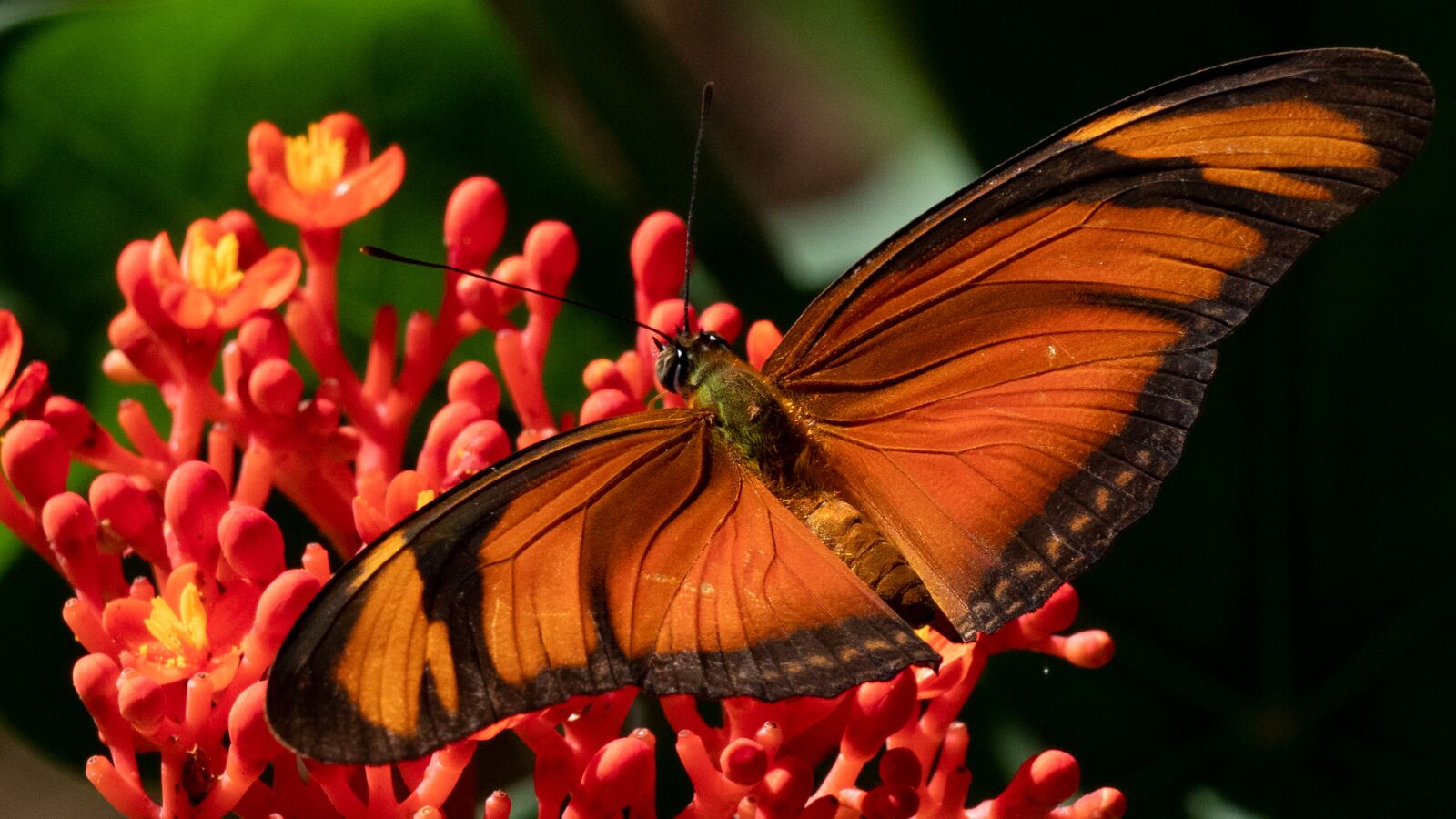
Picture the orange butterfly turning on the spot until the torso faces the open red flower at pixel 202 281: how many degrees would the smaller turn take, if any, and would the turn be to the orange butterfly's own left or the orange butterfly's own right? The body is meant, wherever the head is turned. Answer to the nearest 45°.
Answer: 0° — it already faces it

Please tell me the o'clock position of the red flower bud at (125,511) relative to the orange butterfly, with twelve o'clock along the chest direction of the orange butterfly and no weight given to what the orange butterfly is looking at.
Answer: The red flower bud is roughly at 11 o'clock from the orange butterfly.

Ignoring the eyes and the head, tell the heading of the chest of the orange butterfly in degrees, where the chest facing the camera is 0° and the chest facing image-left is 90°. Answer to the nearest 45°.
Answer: approximately 135°
